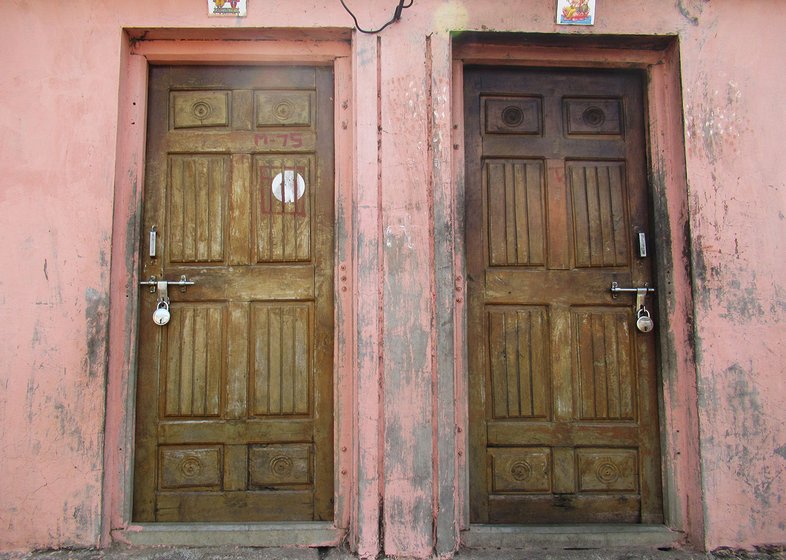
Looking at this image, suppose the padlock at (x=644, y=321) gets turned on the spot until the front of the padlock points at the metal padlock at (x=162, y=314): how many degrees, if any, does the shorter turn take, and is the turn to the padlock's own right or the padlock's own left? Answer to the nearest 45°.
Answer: approximately 45° to the padlock's own right

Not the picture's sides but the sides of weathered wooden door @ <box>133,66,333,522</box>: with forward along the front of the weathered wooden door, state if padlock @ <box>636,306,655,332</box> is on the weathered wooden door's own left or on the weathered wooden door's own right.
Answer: on the weathered wooden door's own left

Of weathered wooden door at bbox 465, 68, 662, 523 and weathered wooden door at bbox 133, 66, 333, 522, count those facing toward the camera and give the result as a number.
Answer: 2

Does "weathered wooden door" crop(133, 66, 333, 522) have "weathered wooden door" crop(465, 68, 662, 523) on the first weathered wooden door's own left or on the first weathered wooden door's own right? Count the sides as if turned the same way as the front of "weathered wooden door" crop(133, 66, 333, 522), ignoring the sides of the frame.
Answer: on the first weathered wooden door's own left

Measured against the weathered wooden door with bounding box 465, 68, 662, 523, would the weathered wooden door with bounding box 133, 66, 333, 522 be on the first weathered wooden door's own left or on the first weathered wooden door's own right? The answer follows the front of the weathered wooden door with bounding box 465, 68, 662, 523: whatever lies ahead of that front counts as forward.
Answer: on the first weathered wooden door's own right

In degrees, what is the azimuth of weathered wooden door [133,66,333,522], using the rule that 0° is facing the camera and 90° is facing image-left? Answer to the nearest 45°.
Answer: approximately 0°

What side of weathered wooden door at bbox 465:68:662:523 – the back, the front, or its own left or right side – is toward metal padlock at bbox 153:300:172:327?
right

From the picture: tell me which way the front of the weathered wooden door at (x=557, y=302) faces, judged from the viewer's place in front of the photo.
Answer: facing the viewer
